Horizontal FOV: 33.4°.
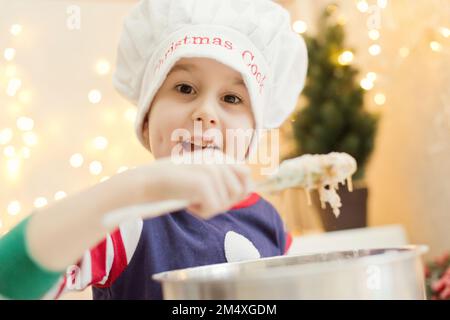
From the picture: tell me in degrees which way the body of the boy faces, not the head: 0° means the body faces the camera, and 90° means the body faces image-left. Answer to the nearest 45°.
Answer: approximately 0°

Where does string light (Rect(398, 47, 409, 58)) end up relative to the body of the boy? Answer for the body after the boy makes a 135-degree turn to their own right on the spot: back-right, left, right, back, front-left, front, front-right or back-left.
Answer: right

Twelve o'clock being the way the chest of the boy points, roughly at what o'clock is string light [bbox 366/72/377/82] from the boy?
The string light is roughly at 7 o'clock from the boy.

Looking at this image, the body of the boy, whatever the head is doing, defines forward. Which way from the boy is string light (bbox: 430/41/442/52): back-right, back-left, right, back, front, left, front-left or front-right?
back-left

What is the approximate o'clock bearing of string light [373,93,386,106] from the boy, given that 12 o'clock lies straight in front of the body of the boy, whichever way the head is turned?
The string light is roughly at 7 o'clock from the boy.

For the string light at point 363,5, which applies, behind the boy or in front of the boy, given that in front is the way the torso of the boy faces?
behind
